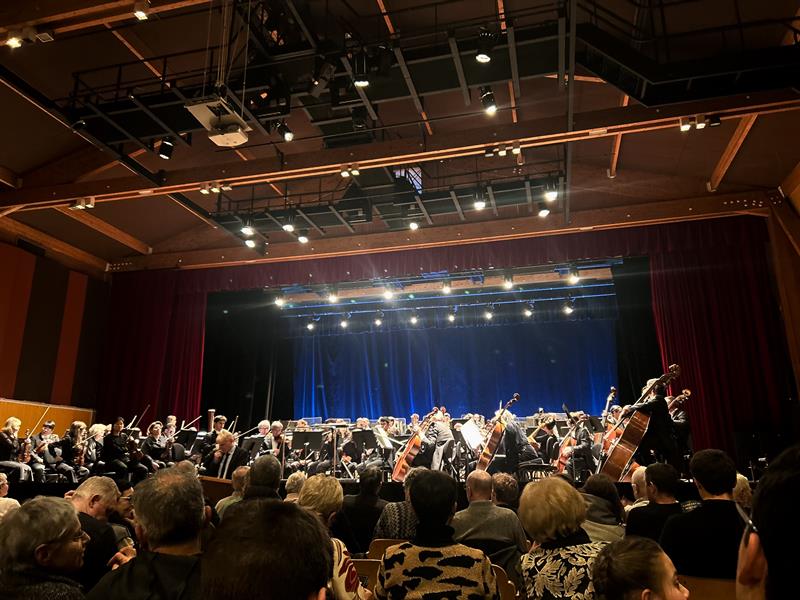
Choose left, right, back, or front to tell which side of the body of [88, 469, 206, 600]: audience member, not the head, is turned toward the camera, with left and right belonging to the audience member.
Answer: back

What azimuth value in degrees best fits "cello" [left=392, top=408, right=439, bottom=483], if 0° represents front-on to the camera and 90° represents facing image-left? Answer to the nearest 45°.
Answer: approximately 45°

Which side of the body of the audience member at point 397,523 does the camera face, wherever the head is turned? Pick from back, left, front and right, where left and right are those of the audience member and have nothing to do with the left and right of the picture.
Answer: back

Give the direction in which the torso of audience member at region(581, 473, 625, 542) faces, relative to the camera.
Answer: away from the camera

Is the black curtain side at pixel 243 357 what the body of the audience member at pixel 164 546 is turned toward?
yes

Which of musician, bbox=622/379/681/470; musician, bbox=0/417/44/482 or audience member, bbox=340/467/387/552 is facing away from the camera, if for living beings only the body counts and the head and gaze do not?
the audience member

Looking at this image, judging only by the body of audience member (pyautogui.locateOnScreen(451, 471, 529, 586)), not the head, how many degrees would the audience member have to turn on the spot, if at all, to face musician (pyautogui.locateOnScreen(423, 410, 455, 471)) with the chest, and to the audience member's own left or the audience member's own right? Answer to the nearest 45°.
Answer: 0° — they already face them

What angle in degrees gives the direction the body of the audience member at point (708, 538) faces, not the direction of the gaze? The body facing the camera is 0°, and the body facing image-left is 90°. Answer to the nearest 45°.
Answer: approximately 180°

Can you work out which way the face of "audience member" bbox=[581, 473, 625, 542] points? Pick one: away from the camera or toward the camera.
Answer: away from the camera

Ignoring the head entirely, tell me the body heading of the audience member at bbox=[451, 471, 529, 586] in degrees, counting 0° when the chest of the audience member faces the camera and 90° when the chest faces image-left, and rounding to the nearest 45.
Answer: approximately 180°

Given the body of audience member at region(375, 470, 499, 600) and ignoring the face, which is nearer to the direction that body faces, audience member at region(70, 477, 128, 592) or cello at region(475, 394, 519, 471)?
the cello

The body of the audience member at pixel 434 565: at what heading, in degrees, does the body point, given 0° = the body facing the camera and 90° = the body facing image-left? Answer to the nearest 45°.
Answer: approximately 180°

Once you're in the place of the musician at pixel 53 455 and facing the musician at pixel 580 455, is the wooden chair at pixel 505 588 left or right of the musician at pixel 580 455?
right
